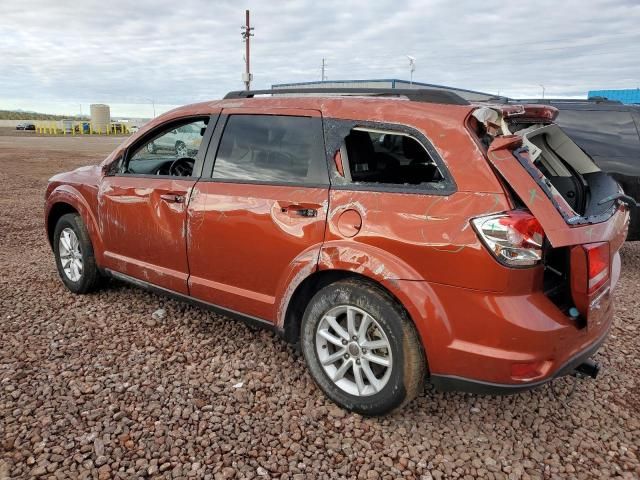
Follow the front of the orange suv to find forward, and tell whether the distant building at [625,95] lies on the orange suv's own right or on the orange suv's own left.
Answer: on the orange suv's own right

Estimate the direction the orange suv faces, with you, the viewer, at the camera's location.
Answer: facing away from the viewer and to the left of the viewer

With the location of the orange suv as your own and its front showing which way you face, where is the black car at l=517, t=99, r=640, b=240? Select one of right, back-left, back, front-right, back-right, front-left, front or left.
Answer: right
